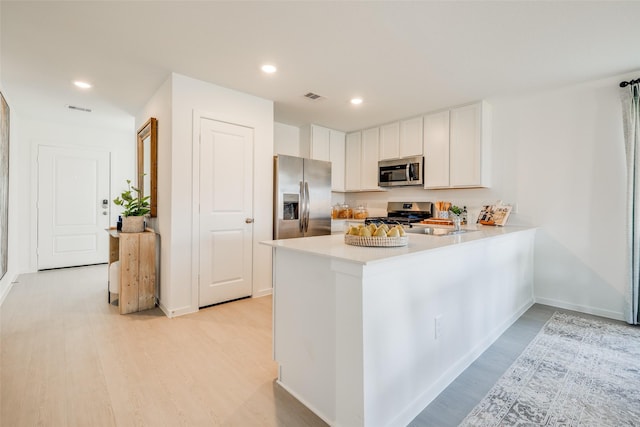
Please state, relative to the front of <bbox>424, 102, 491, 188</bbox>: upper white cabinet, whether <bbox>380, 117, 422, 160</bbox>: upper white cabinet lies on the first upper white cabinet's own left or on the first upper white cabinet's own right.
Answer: on the first upper white cabinet's own right

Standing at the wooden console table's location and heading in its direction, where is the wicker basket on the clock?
The wicker basket is roughly at 8 o'clock from the wooden console table.

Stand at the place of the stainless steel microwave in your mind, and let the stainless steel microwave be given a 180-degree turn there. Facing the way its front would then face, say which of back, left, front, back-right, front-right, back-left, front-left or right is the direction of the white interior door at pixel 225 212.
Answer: back

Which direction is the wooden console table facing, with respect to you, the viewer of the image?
facing to the left of the viewer

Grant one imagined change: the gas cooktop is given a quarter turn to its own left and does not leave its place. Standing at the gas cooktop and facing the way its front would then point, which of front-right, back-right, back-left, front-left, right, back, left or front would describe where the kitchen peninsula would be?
front-right

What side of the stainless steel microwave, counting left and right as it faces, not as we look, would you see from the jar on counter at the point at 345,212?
right

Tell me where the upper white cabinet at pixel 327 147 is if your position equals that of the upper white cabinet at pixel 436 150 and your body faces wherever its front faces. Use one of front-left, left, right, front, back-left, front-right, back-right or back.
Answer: front-right

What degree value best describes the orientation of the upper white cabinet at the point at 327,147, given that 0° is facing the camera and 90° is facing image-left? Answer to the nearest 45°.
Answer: approximately 315°

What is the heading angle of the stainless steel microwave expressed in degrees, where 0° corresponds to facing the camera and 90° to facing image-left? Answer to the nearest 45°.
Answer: approximately 45°

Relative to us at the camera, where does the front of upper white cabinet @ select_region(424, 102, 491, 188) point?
facing the viewer and to the left of the viewer

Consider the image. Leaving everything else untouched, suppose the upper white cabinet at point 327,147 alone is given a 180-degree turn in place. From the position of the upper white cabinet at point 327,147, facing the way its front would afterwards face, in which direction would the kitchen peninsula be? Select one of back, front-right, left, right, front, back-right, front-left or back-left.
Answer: back-left
